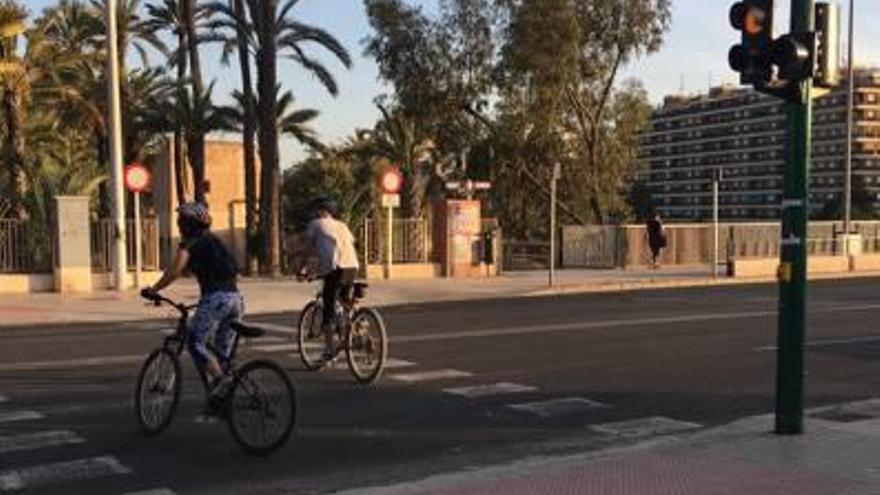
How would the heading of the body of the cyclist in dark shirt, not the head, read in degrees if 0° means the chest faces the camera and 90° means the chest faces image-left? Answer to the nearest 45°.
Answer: approximately 135°

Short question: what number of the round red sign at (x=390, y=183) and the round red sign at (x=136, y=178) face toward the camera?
2

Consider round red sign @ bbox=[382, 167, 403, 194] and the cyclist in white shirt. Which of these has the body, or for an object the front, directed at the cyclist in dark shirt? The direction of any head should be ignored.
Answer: the round red sign

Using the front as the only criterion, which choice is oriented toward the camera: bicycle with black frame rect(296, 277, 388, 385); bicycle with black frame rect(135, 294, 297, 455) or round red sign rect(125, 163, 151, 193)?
the round red sign

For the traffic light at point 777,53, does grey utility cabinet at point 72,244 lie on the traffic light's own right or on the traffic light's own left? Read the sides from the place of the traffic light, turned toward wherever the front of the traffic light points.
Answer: on the traffic light's own right

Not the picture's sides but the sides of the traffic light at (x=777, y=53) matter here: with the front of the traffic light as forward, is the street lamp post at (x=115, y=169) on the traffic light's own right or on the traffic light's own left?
on the traffic light's own right

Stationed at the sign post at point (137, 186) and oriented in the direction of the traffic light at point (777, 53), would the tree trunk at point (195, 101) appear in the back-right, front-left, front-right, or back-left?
back-left

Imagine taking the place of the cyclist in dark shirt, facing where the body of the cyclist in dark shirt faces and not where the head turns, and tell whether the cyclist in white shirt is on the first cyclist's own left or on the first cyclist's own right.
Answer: on the first cyclist's own right

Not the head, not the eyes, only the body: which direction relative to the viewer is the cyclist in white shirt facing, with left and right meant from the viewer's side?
facing away from the viewer and to the left of the viewer

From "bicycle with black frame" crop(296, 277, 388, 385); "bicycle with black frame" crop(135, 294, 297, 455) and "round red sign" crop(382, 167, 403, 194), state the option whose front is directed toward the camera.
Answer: the round red sign
